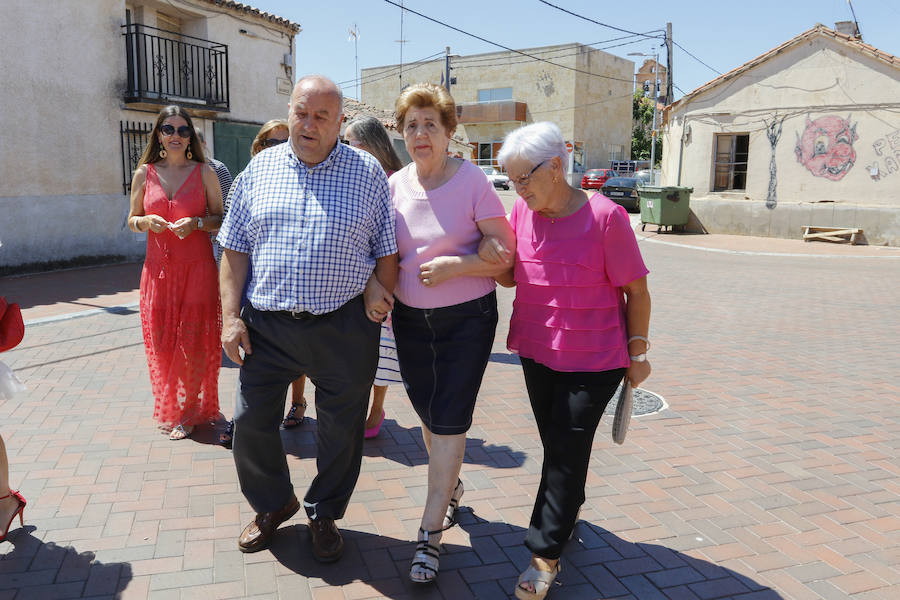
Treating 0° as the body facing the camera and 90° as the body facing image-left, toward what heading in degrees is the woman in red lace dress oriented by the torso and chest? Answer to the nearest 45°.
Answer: approximately 0°

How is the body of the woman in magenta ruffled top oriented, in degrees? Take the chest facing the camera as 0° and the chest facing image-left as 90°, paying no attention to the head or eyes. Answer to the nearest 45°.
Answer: approximately 45°

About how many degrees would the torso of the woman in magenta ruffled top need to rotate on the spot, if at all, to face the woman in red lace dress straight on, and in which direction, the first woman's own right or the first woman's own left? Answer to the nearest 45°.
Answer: approximately 90° to the first woman's own right

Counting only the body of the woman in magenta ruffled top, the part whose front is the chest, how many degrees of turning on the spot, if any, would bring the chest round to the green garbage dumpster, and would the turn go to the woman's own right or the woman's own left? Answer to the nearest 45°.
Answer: approximately 135° to the woman's own right

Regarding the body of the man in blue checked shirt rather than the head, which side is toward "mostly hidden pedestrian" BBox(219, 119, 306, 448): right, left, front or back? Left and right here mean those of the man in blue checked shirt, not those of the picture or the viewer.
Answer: back

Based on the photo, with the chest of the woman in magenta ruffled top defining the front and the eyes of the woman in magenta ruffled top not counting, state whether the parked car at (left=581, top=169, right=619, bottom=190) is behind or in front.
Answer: behind

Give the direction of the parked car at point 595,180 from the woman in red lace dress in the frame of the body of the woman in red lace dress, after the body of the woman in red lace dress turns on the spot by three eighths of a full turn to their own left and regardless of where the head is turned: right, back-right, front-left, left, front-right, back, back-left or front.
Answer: front

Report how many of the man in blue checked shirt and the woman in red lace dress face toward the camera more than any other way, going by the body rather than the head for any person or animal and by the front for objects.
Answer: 2

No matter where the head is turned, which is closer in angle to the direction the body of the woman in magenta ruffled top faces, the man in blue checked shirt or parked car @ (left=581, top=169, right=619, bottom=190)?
the man in blue checked shirt
